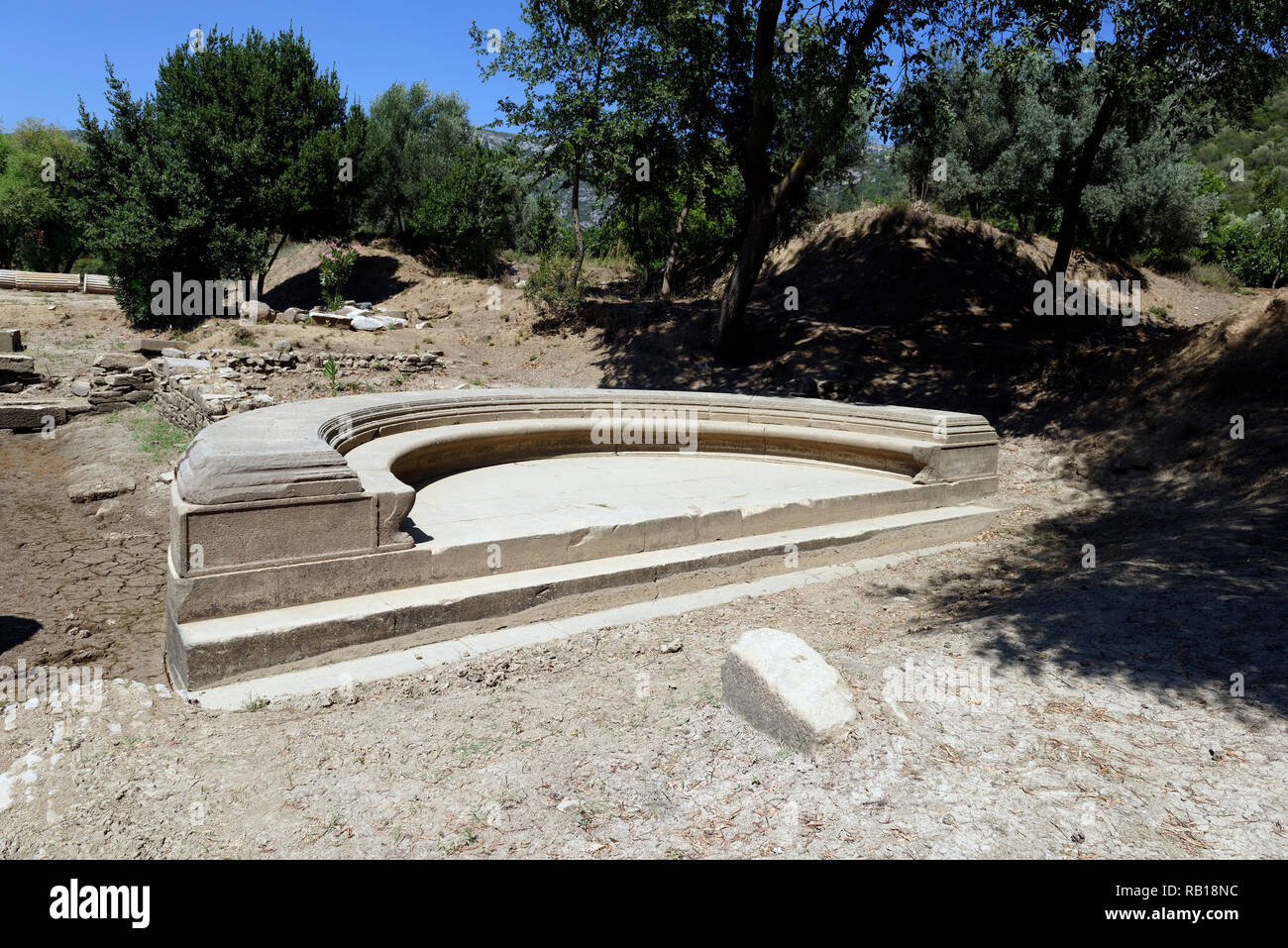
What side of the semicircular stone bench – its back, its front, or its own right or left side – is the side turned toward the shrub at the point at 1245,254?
left

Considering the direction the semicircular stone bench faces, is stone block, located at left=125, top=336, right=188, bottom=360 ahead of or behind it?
behind

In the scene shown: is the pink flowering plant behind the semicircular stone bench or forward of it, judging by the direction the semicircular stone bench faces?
behind

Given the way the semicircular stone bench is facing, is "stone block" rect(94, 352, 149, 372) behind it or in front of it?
behind

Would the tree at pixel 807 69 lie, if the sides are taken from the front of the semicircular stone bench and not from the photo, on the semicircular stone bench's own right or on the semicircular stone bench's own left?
on the semicircular stone bench's own left

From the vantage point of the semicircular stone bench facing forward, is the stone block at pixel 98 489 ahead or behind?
behind

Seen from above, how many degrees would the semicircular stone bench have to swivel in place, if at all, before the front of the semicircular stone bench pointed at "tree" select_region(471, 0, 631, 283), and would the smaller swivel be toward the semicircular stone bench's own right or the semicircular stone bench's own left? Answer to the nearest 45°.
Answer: approximately 135° to the semicircular stone bench's own left

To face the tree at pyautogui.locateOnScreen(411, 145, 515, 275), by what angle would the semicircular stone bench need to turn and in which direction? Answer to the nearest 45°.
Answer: approximately 135° to its left

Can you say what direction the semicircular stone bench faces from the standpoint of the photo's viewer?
facing the viewer and to the right of the viewer

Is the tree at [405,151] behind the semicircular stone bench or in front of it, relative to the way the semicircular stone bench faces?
behind
